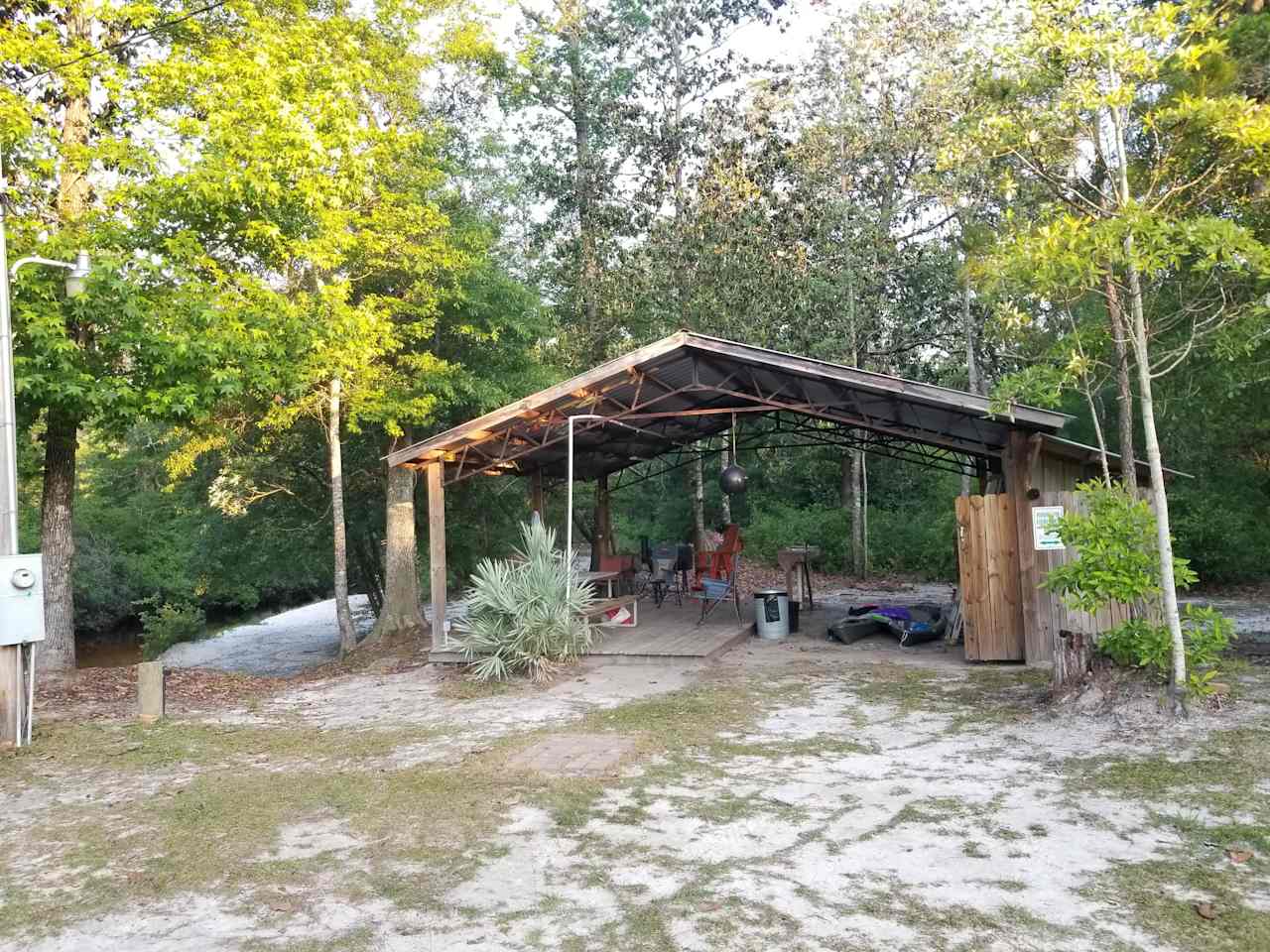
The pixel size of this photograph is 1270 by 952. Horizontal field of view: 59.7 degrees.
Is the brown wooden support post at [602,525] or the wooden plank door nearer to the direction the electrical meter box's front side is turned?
the wooden plank door

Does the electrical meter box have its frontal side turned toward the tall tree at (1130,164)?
no

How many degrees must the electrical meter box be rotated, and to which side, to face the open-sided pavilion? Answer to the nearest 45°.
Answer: approximately 90° to its left

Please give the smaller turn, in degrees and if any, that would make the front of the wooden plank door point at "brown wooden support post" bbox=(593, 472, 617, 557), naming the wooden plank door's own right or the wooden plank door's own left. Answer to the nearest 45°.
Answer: approximately 135° to the wooden plank door's own right

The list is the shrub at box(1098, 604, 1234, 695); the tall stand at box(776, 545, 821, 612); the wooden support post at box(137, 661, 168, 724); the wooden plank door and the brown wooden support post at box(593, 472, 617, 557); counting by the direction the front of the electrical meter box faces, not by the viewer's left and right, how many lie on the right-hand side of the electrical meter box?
0

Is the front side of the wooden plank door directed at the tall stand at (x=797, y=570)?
no

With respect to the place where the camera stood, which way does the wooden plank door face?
facing the viewer

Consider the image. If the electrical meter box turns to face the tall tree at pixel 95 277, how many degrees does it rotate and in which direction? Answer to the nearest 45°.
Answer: approximately 180°

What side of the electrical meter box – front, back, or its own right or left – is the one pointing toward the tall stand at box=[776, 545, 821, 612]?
left

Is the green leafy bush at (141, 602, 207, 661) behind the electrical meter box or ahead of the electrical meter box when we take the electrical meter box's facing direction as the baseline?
behind

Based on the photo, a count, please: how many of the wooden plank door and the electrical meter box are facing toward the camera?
2
